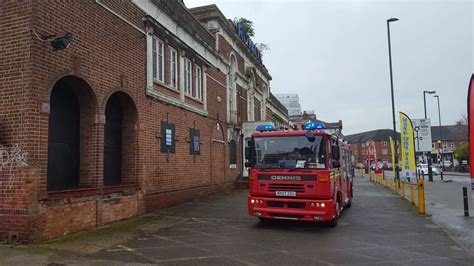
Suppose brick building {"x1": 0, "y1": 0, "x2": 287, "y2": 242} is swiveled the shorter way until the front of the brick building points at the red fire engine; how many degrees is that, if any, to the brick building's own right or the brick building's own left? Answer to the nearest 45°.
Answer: approximately 45° to the brick building's own left

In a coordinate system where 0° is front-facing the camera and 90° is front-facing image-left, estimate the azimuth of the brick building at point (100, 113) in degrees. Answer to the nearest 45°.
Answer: approximately 315°

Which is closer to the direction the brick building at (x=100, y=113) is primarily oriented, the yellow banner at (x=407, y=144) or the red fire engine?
the red fire engine

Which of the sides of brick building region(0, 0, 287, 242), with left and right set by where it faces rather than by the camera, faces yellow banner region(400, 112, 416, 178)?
front
